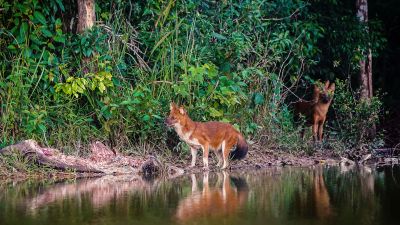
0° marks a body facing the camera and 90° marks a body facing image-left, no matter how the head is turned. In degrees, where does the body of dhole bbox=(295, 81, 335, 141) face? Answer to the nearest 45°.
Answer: approximately 315°

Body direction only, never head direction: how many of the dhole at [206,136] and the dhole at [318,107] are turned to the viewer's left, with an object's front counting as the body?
1

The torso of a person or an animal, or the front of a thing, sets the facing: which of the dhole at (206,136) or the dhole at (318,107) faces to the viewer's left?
the dhole at (206,136)

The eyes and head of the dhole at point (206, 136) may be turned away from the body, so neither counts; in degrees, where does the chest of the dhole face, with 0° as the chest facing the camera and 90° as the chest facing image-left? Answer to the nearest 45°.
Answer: approximately 90°

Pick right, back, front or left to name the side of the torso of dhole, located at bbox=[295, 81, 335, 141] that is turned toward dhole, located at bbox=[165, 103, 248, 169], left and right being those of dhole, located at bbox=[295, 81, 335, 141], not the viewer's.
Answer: right

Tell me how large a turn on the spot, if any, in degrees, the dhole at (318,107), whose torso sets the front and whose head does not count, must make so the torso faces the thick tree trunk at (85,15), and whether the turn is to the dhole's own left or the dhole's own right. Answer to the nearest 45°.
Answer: approximately 90° to the dhole's own right

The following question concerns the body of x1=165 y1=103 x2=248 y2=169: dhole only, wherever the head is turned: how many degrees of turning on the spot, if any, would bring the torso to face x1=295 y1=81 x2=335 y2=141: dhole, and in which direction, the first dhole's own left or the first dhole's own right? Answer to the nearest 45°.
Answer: approximately 135° to the first dhole's own right

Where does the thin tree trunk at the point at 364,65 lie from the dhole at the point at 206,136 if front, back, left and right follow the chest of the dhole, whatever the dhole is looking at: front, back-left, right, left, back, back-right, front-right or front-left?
back-right

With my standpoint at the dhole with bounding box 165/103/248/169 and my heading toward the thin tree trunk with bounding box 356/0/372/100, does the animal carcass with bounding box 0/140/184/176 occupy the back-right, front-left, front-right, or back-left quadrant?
back-left
